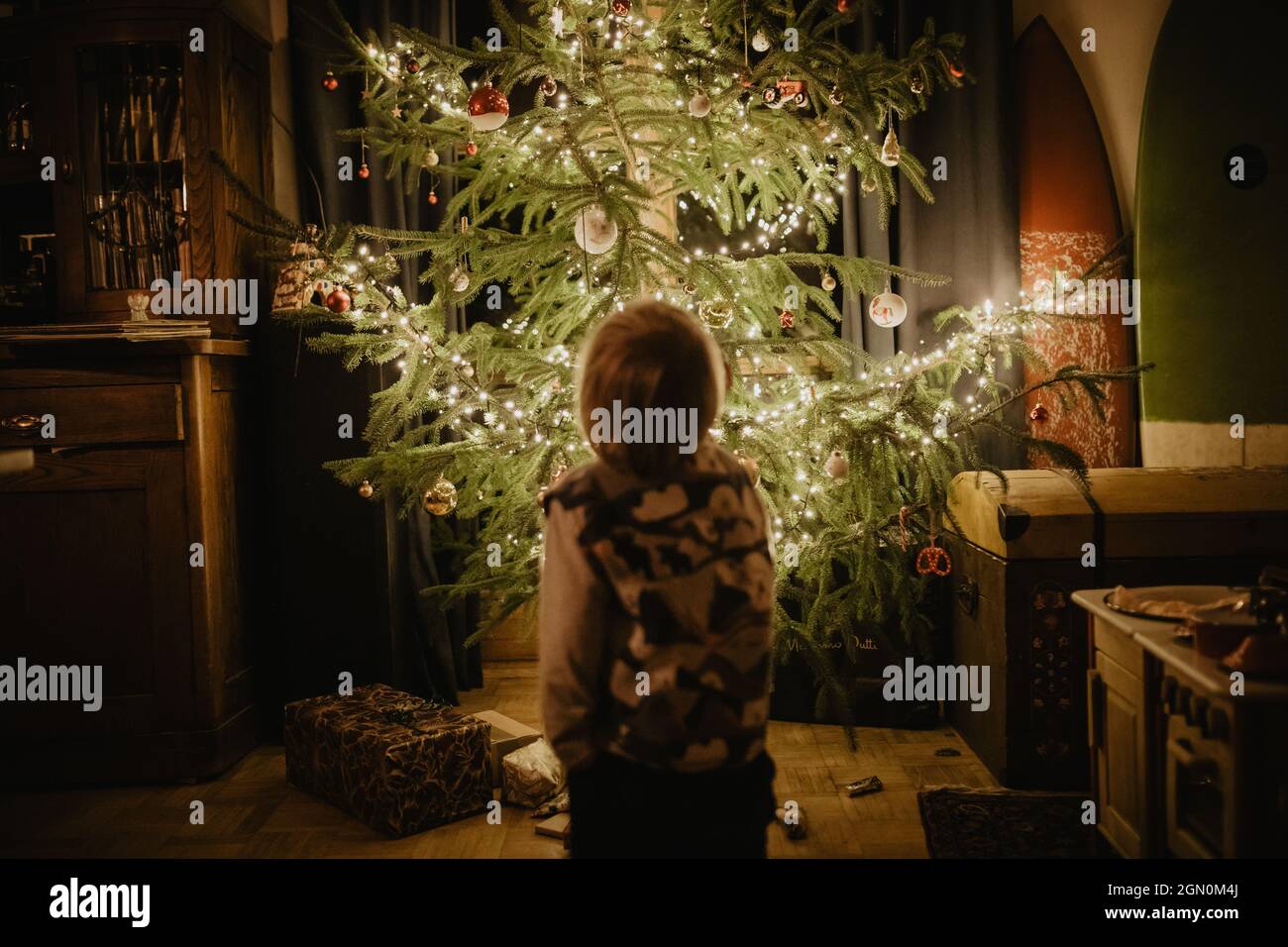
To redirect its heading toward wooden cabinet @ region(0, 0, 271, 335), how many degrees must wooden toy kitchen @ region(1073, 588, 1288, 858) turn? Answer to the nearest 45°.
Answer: approximately 45° to its right

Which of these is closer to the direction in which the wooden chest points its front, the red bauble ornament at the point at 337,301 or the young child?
the young child

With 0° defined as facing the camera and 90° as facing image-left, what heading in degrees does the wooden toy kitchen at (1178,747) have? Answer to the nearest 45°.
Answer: approximately 45°

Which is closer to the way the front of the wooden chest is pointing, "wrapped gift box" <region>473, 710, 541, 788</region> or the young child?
the young child

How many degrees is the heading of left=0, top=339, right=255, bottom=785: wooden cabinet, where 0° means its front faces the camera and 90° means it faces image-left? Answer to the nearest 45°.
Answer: approximately 0°

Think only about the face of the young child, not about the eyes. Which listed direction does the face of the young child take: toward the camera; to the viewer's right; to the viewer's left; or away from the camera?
away from the camera

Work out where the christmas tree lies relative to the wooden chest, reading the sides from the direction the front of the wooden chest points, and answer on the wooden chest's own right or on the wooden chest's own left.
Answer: on the wooden chest's own right
